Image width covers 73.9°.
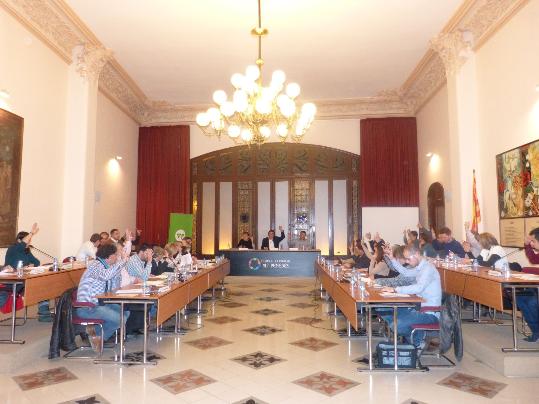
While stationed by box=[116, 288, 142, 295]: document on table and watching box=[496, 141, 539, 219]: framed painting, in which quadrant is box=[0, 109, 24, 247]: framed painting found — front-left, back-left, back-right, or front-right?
back-left

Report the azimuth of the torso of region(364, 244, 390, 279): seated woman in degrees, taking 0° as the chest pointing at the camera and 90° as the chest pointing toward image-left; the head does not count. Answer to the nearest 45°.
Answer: approximately 90°

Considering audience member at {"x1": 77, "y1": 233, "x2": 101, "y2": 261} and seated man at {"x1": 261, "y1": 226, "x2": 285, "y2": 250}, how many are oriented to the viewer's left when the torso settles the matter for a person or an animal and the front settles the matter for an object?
0

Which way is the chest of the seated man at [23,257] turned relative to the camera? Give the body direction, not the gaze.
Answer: to the viewer's right

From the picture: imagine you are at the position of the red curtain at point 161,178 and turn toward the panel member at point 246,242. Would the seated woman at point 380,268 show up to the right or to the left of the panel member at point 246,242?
right

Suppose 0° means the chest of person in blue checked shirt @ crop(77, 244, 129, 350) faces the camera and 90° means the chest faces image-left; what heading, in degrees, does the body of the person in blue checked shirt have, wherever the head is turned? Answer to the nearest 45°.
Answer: approximately 270°

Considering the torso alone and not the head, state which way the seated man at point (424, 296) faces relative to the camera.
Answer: to the viewer's left

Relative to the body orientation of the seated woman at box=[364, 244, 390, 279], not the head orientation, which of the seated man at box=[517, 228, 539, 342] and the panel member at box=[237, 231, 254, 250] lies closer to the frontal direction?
the panel member

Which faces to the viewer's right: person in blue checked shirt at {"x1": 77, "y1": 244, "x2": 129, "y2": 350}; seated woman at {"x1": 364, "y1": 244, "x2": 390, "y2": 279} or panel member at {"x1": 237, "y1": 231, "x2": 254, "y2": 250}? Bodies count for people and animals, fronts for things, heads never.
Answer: the person in blue checked shirt

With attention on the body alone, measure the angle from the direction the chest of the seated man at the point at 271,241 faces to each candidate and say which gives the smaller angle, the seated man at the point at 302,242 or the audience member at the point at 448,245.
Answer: the audience member

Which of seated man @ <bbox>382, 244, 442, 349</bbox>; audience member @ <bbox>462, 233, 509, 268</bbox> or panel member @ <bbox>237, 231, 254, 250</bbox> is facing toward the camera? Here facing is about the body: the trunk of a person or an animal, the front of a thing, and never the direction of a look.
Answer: panel member @ <bbox>237, 231, 254, 250</bbox>

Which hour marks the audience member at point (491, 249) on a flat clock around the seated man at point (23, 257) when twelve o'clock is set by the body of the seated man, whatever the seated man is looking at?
The audience member is roughly at 1 o'clock from the seated man.

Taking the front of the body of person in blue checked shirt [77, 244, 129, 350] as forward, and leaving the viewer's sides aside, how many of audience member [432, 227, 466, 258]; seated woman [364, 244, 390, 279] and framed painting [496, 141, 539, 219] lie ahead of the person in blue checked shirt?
3

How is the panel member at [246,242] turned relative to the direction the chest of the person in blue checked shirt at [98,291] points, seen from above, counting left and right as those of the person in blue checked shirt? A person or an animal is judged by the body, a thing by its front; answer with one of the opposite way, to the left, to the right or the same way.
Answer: to the right

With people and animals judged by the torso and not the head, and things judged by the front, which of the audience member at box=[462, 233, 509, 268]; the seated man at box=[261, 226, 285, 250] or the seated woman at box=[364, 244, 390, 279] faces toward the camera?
the seated man

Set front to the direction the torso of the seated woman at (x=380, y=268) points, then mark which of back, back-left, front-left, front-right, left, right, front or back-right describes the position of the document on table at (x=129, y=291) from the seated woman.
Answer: front-left

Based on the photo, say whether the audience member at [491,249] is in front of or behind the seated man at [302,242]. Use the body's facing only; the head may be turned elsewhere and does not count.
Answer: in front

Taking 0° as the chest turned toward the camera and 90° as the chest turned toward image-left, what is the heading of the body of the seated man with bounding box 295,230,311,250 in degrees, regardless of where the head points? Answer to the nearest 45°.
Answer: approximately 0°

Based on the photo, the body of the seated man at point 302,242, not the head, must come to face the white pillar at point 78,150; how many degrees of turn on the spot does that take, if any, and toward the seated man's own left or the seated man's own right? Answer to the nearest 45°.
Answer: approximately 45° to the seated man's own right
